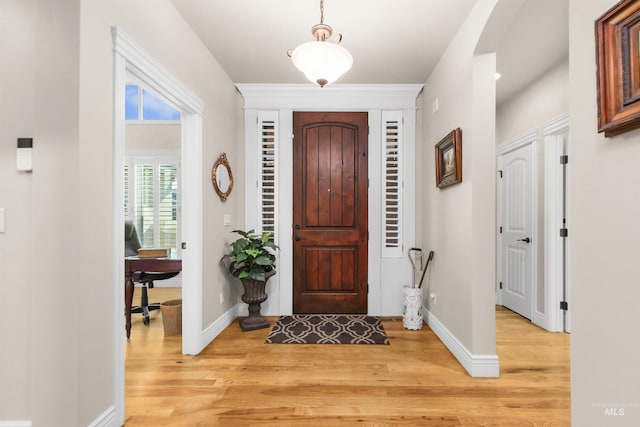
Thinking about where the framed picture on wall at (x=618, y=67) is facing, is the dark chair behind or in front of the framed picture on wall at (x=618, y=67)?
in front

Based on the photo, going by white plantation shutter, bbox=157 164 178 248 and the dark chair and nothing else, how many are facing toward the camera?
1

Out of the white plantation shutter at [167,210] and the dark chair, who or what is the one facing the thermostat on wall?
the white plantation shutter

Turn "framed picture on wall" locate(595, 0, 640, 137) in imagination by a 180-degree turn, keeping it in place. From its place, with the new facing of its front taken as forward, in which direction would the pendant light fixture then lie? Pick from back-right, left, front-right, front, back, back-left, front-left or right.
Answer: back-left

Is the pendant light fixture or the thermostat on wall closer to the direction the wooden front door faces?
the pendant light fixture

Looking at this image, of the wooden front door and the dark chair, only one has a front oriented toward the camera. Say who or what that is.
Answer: the wooden front door

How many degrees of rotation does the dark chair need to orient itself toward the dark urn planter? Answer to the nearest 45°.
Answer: approximately 45° to its right

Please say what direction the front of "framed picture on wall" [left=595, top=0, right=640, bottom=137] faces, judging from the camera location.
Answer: facing the viewer and to the left of the viewer

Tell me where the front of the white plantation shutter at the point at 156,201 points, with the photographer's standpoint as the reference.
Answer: facing the viewer

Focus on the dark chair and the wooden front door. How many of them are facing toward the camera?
1

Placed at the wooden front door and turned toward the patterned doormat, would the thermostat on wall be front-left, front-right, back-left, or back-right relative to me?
front-right

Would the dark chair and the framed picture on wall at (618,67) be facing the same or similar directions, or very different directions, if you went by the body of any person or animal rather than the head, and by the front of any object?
very different directions

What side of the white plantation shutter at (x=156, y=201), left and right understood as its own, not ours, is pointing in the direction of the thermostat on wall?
front

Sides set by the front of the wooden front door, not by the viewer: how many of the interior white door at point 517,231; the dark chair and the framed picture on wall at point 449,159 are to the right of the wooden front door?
1

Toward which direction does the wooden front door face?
toward the camera
